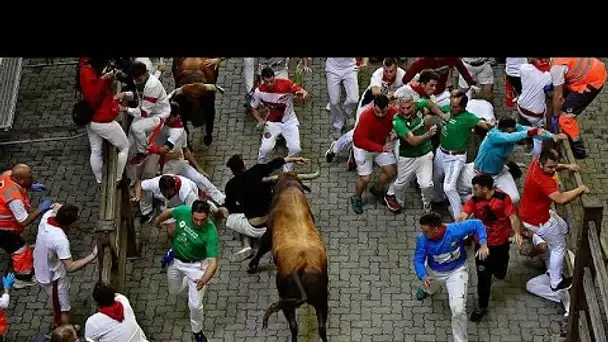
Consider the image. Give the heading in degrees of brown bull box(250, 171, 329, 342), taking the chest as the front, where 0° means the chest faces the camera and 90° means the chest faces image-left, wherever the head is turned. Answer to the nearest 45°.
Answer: approximately 180°

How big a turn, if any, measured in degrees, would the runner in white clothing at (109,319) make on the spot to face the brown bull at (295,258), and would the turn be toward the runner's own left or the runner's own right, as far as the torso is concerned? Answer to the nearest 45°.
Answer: approximately 90° to the runner's own right

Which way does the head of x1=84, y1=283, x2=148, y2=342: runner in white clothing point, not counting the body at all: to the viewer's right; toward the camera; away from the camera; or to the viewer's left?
away from the camera

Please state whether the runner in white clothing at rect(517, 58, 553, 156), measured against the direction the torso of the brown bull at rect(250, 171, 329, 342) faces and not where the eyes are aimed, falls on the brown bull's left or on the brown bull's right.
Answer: on the brown bull's right

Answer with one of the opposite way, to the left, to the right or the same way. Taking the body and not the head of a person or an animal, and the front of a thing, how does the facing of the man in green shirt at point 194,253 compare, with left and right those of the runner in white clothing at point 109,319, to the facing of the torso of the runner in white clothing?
the opposite way
